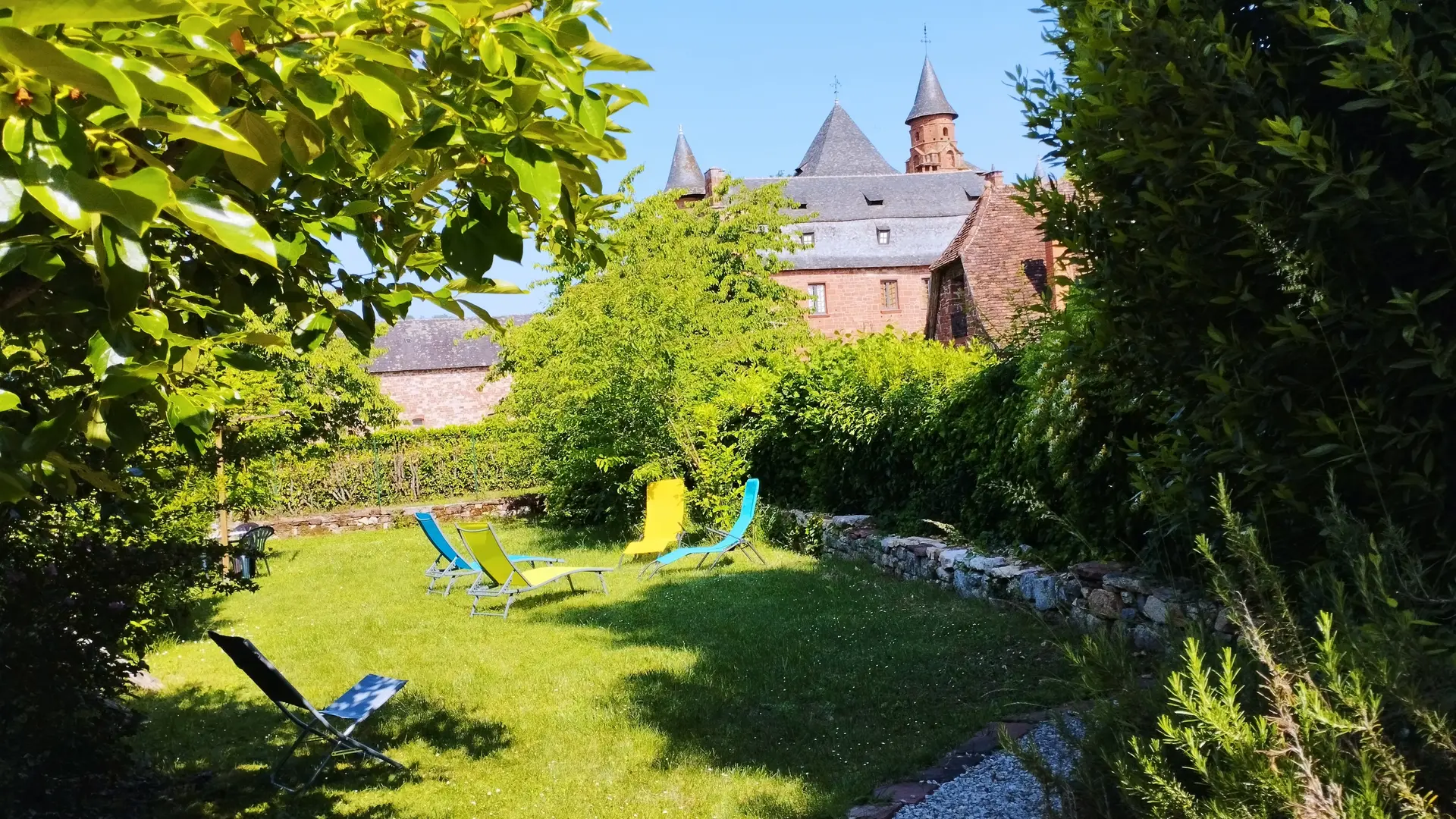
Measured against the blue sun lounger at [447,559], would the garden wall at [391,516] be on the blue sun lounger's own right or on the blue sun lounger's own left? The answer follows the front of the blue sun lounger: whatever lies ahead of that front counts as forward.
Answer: on the blue sun lounger's own left

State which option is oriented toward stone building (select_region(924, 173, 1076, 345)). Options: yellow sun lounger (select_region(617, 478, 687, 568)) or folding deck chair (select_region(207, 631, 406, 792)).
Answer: the folding deck chair

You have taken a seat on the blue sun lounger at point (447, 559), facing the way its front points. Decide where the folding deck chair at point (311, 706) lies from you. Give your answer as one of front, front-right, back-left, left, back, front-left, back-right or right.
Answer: back-right

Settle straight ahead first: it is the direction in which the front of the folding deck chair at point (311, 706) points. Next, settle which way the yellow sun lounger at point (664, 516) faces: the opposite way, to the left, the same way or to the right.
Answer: the opposite way

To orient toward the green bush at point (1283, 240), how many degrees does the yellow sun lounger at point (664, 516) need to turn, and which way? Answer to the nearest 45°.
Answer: approximately 45° to its left

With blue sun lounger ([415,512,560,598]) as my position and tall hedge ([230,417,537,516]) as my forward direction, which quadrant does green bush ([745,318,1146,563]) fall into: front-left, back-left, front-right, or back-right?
back-right

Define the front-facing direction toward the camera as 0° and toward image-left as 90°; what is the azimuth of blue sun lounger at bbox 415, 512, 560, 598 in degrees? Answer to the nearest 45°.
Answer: approximately 225°

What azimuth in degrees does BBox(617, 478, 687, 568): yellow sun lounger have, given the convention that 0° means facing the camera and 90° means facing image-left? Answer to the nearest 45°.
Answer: approximately 45°

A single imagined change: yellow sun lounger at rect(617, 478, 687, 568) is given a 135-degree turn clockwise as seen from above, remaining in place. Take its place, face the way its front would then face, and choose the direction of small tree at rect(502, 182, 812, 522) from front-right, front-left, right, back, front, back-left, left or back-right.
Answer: front

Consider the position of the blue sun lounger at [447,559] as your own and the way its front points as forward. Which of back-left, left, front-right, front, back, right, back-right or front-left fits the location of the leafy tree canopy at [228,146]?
back-right

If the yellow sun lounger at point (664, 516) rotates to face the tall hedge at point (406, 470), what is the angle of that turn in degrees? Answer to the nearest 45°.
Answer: approximately 90° to its right
